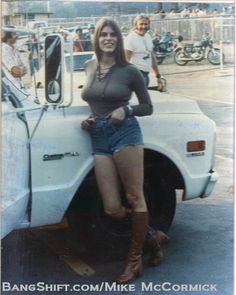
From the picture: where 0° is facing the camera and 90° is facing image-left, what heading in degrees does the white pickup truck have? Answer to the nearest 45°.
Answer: approximately 270°
